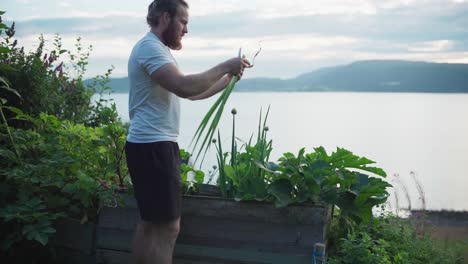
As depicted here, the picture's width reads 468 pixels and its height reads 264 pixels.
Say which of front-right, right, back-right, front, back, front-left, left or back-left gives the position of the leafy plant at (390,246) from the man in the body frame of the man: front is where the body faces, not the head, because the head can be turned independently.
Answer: front-left

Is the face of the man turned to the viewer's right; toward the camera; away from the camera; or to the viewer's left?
to the viewer's right

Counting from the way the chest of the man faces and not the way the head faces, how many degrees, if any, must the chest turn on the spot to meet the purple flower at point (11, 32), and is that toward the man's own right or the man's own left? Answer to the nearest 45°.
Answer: approximately 135° to the man's own left

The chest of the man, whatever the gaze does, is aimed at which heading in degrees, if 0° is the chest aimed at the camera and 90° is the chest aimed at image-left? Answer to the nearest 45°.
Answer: approximately 270°
